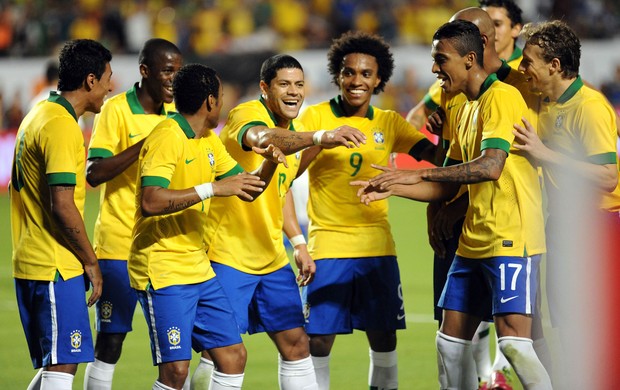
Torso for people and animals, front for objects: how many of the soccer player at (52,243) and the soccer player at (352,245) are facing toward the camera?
1

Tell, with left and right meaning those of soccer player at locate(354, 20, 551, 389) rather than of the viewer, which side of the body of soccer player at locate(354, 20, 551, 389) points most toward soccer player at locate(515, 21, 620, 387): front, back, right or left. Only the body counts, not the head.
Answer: back

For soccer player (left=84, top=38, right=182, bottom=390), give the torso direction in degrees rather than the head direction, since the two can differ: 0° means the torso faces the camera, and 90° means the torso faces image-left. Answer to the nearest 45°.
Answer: approximately 315°

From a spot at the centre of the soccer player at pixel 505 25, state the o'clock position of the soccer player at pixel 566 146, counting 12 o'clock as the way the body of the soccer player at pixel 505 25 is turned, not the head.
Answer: the soccer player at pixel 566 146 is roughly at 10 o'clock from the soccer player at pixel 505 25.

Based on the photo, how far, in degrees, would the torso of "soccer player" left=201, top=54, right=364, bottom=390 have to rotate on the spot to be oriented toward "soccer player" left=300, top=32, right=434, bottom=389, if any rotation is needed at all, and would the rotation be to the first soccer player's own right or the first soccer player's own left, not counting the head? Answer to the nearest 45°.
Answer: approximately 90° to the first soccer player's own left

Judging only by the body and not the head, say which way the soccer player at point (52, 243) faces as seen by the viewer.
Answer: to the viewer's right

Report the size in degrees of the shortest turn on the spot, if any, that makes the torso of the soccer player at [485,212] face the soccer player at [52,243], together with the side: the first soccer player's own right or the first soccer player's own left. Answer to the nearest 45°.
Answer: approximately 45° to the first soccer player's own right

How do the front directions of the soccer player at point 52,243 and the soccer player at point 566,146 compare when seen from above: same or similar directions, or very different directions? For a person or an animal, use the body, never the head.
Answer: very different directions

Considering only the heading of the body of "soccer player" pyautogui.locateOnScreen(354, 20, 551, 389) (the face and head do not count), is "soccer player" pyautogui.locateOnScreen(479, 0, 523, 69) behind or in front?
behind

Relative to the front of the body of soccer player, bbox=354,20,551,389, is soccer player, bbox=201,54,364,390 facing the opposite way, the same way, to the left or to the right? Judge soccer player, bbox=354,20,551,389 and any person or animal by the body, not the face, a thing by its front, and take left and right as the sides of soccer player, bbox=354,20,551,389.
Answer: to the left

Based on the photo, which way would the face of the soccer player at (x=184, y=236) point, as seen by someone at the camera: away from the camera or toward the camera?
away from the camera
